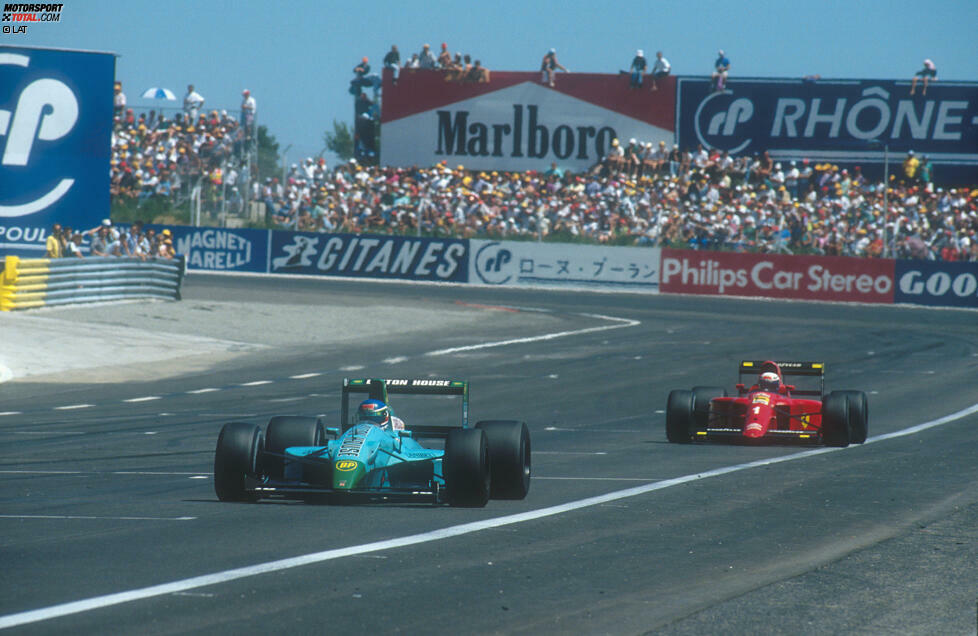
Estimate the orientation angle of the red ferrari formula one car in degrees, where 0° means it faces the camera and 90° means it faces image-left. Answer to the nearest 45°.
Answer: approximately 0°

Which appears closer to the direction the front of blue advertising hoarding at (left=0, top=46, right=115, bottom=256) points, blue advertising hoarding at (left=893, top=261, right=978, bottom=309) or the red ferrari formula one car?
the red ferrari formula one car

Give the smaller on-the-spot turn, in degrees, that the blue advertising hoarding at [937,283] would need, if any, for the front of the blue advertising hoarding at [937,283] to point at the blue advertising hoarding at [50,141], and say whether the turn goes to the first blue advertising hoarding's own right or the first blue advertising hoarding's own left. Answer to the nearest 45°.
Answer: approximately 45° to the first blue advertising hoarding's own right

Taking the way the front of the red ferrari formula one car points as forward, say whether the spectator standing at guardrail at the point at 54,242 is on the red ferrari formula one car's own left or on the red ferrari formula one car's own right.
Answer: on the red ferrari formula one car's own right

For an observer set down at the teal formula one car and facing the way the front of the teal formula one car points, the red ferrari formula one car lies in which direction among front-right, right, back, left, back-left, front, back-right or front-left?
back-left

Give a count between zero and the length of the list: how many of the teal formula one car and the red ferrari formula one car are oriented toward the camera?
2

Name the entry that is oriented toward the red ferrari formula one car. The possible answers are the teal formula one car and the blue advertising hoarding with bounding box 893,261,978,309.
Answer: the blue advertising hoarding

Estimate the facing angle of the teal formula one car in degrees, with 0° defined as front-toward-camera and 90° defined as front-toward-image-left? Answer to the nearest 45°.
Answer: approximately 0°
